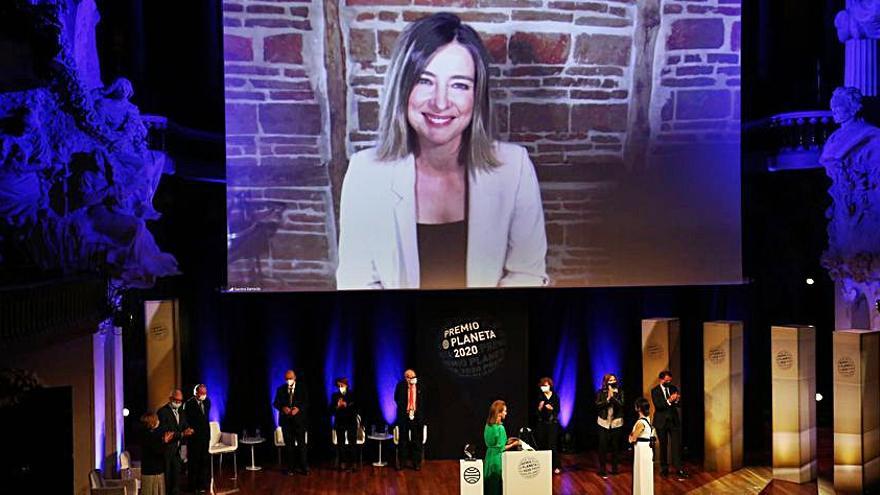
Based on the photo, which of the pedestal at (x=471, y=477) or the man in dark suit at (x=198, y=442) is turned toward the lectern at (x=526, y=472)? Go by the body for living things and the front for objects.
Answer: the man in dark suit

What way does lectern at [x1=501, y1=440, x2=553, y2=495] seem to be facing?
toward the camera

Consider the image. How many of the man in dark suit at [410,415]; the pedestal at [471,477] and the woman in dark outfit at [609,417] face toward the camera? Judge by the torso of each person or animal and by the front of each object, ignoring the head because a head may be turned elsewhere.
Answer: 3

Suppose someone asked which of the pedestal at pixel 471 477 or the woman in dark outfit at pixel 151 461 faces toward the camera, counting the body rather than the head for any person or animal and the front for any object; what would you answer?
the pedestal

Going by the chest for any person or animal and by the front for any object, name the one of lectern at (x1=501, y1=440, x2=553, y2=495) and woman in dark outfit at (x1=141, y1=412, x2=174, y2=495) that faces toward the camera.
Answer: the lectern

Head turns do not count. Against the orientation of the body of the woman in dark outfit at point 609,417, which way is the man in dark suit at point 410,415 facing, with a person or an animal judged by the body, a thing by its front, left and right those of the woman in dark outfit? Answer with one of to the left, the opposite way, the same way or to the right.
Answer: the same way

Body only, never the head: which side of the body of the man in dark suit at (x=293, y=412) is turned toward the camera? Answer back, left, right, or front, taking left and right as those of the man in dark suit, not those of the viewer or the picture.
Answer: front

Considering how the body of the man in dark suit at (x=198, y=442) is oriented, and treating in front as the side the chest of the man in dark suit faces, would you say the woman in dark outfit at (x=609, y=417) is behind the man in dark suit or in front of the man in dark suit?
in front

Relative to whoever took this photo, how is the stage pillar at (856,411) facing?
facing the viewer and to the left of the viewer

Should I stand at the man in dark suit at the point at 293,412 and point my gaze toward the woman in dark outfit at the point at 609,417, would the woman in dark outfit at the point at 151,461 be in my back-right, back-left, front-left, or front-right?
back-right

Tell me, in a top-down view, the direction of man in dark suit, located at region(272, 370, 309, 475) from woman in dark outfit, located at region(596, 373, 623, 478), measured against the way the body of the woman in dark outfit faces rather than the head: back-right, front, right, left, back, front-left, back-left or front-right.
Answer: right

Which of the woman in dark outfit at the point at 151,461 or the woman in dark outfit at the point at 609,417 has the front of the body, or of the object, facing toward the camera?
the woman in dark outfit at the point at 609,417

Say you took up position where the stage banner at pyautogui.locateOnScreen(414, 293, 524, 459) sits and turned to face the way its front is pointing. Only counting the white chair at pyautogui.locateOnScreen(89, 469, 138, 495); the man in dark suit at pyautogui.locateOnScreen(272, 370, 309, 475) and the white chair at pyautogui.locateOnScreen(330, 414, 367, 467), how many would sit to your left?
0

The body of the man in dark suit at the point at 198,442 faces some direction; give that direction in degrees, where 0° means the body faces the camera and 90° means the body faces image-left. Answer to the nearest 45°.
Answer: approximately 315°

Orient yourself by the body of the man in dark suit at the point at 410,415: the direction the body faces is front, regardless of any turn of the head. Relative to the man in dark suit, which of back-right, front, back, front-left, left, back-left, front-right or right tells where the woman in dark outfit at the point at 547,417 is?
left

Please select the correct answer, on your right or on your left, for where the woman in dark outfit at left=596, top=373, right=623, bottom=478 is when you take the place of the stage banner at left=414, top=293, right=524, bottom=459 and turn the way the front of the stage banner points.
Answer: on your left

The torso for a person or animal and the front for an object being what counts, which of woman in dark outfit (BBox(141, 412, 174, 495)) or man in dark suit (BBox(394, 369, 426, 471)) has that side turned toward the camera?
the man in dark suit

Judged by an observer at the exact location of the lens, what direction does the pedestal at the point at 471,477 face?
facing the viewer
